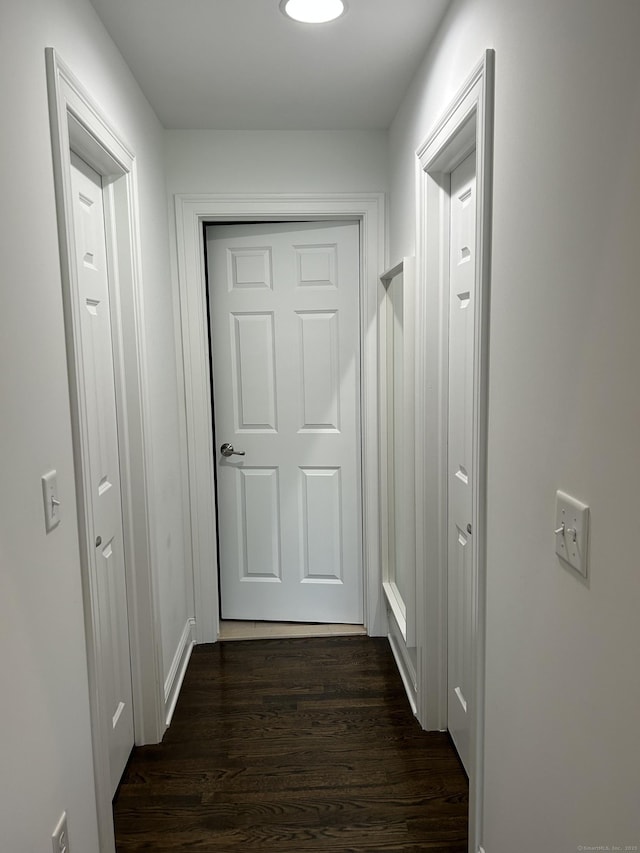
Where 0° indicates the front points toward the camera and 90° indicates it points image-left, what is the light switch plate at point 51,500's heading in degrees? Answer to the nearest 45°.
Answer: approximately 315°

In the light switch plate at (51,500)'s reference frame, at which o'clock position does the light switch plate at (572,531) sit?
the light switch plate at (572,531) is roughly at 12 o'clock from the light switch plate at (51,500).

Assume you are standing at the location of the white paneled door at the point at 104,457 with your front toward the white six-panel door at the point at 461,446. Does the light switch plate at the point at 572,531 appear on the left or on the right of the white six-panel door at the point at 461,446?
right

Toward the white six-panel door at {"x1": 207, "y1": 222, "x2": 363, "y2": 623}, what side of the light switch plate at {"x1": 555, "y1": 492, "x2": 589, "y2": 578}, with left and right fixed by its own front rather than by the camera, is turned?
right

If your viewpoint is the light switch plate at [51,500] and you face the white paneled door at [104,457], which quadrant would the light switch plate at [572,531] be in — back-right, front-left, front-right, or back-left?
back-right

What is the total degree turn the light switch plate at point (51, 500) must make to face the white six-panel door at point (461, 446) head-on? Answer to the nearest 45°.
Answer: approximately 45° to its left

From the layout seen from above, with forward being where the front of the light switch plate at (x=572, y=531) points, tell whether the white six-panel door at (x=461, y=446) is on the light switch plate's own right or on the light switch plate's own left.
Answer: on the light switch plate's own right

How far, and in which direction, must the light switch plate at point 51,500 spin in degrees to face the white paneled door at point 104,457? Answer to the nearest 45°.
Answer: approximately 135° to its left

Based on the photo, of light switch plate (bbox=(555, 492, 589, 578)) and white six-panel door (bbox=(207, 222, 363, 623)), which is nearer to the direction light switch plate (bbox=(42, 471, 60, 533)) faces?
the light switch plate

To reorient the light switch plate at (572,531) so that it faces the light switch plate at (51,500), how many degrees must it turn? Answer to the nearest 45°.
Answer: approximately 45° to its right
